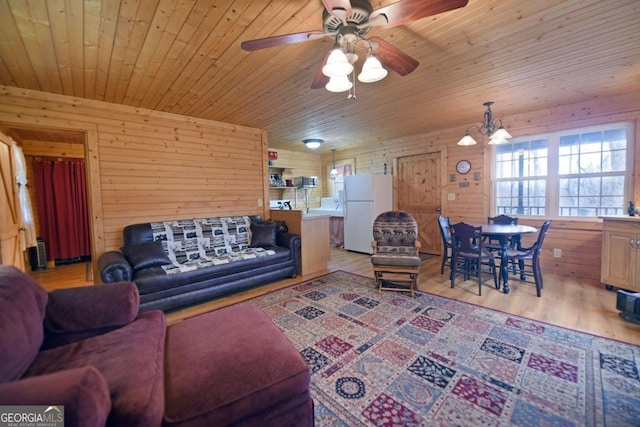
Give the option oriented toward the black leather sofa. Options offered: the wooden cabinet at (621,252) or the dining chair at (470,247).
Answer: the wooden cabinet

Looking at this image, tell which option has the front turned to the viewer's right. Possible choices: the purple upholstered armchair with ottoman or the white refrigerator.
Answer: the purple upholstered armchair with ottoman

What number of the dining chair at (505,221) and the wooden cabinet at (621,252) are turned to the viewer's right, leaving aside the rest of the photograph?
0

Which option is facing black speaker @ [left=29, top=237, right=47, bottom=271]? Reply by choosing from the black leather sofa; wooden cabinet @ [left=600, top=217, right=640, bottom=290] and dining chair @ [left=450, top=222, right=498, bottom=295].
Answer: the wooden cabinet

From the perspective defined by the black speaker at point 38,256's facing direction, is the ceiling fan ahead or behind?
ahead

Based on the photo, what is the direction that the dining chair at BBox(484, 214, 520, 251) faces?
toward the camera

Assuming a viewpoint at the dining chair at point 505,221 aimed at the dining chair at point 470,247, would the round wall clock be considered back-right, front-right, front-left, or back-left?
back-right

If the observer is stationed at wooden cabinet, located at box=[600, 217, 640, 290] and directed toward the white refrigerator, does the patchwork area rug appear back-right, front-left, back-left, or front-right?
front-left

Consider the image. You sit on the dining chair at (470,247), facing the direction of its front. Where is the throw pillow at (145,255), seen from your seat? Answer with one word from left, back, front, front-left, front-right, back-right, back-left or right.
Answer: back

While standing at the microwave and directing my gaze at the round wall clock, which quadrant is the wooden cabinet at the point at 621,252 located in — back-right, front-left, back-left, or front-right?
front-right

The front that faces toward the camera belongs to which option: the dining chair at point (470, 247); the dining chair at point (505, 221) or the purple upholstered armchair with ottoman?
the dining chair at point (505, 221)

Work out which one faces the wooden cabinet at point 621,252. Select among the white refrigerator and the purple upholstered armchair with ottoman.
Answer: the purple upholstered armchair with ottoman

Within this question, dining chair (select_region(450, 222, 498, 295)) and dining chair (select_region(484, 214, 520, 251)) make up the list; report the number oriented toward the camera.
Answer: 1

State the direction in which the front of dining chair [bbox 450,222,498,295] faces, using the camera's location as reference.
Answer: facing away from the viewer and to the right of the viewer

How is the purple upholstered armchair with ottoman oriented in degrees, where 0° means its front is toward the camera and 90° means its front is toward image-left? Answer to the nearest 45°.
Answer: approximately 270°

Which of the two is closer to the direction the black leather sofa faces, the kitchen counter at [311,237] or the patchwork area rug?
the patchwork area rug

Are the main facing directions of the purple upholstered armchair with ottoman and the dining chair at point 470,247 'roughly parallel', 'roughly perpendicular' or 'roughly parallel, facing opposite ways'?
roughly parallel

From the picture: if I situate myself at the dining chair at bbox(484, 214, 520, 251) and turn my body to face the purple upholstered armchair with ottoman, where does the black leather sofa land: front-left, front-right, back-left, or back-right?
front-right

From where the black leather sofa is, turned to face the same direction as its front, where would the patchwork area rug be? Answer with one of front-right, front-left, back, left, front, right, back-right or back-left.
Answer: front
